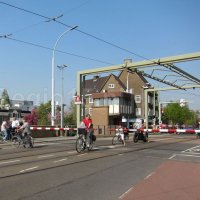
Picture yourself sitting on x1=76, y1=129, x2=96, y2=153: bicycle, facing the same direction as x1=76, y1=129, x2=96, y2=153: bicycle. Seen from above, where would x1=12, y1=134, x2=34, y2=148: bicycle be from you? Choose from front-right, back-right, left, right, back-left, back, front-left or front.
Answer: right

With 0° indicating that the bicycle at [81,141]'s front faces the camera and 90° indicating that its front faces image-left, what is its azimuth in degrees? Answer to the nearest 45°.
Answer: approximately 45°
